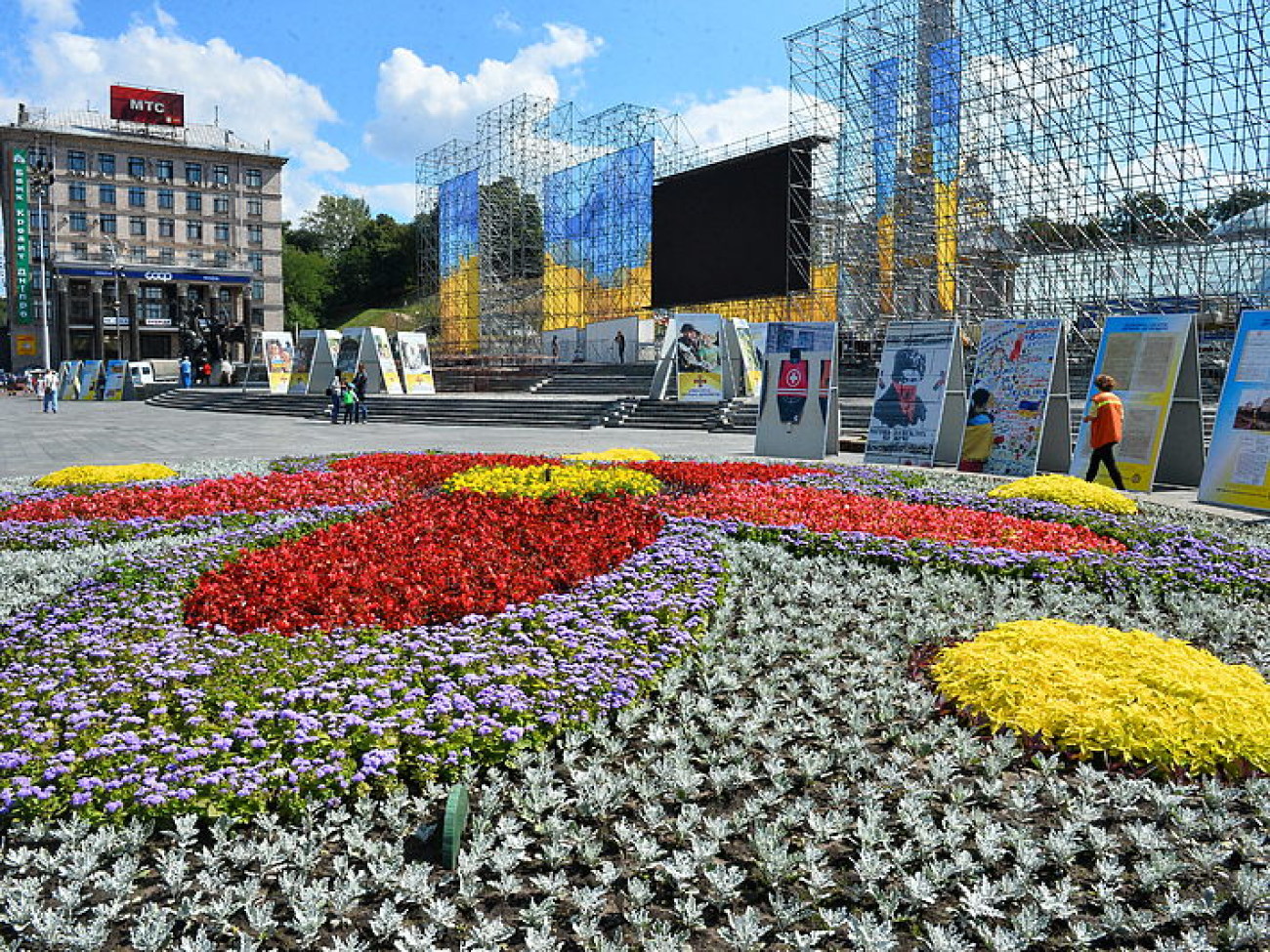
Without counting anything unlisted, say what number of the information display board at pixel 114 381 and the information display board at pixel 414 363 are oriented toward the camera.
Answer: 2

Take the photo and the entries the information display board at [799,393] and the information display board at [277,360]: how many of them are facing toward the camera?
2

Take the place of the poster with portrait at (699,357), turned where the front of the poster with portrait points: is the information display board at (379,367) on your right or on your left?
on your right

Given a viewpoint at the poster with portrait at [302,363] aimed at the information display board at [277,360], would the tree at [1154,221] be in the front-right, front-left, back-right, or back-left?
back-right
